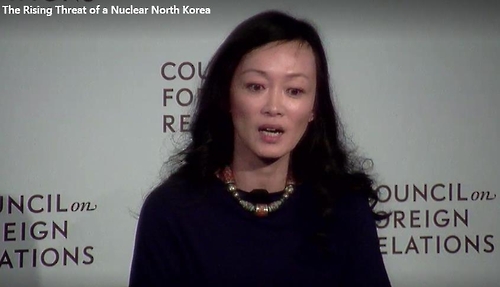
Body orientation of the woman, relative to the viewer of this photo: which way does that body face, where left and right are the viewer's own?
facing the viewer
